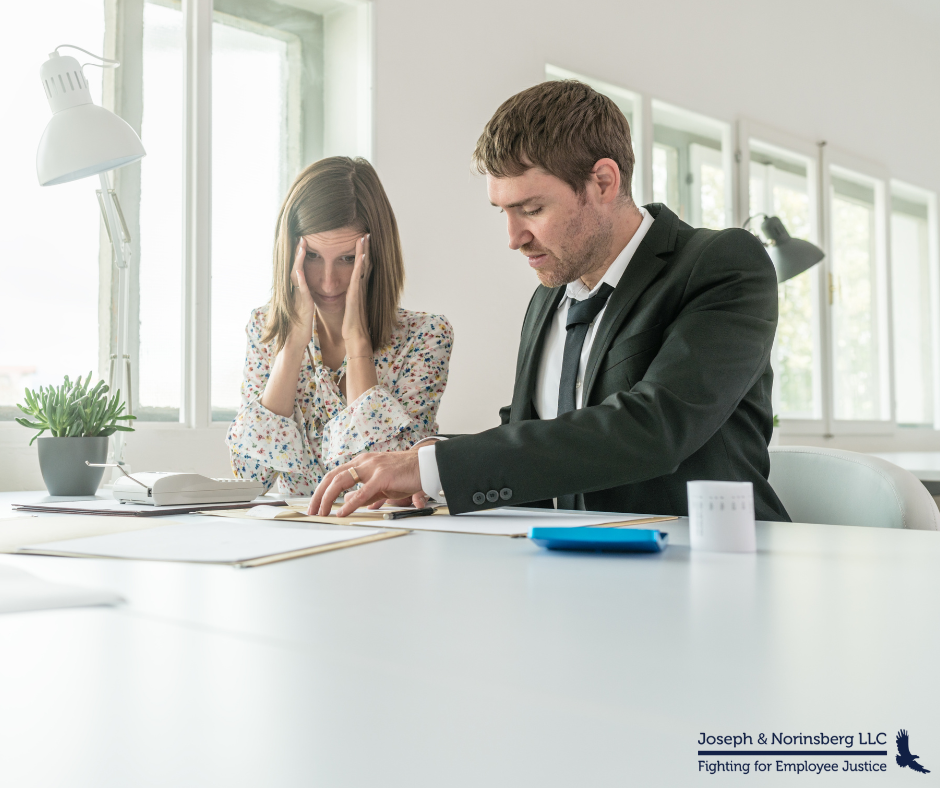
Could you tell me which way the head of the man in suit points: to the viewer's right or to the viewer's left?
to the viewer's left

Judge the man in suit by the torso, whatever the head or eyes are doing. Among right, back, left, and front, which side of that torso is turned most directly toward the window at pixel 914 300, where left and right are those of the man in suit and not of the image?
back

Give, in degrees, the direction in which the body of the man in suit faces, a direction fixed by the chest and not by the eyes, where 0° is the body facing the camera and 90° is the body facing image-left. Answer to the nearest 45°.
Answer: approximately 45°

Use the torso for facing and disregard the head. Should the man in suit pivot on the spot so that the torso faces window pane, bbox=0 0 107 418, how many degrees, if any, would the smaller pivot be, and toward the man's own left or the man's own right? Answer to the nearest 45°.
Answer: approximately 90° to the man's own right

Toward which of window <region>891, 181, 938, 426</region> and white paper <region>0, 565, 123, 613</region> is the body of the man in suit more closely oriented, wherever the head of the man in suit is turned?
the white paper

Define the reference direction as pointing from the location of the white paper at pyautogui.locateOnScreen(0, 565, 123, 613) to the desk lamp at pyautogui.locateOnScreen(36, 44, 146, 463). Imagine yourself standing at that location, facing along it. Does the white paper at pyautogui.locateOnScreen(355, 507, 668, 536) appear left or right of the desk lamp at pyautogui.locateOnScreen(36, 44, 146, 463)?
right

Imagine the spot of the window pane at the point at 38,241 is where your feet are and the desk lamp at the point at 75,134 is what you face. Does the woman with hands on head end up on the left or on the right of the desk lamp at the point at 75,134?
left

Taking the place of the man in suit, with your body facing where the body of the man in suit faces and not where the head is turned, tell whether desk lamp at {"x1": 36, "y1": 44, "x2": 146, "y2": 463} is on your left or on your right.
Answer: on your right

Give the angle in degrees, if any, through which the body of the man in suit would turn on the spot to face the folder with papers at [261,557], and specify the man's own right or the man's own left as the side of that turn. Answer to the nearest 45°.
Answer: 0° — they already face it
